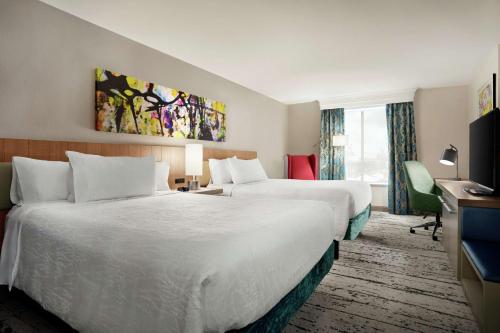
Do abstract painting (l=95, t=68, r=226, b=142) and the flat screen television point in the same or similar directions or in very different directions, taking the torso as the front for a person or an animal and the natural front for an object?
very different directions

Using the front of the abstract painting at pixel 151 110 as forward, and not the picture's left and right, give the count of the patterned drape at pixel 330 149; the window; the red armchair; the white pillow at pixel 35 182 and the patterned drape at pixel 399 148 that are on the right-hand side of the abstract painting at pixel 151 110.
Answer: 1

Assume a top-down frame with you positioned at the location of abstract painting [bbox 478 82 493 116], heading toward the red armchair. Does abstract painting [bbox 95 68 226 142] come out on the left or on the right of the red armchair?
left

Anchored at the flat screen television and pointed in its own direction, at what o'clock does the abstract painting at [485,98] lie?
The abstract painting is roughly at 3 o'clock from the flat screen television.

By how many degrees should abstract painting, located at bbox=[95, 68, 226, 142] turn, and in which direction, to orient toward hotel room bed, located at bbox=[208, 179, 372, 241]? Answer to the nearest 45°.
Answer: approximately 45° to its left

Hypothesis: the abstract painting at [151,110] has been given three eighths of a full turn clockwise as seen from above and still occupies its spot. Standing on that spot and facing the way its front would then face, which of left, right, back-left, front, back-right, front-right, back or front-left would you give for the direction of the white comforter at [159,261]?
left

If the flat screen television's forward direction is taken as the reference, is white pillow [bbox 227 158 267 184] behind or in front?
in front

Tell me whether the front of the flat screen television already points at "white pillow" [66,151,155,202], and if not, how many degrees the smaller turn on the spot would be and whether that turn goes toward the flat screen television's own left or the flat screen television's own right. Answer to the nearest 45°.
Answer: approximately 45° to the flat screen television's own left

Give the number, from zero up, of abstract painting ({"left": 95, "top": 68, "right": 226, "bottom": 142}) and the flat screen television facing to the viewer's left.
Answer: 1

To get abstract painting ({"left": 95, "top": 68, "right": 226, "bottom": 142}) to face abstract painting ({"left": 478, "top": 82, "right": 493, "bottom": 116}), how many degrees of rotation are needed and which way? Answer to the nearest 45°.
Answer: approximately 45° to its left

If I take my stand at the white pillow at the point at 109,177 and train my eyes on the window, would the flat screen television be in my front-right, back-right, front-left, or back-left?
front-right

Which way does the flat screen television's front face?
to the viewer's left
